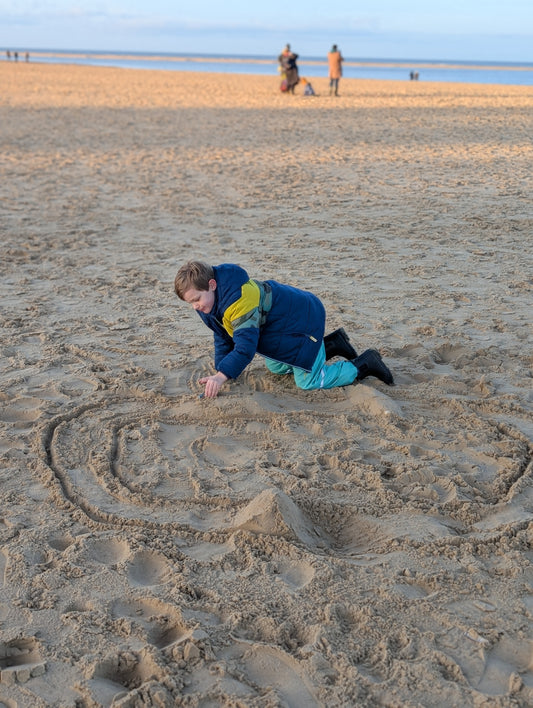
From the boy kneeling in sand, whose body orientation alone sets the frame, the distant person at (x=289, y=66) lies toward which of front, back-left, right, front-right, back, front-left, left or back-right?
right

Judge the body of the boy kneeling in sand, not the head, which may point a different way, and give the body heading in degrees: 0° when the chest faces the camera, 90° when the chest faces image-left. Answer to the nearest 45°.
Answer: approximately 90°
